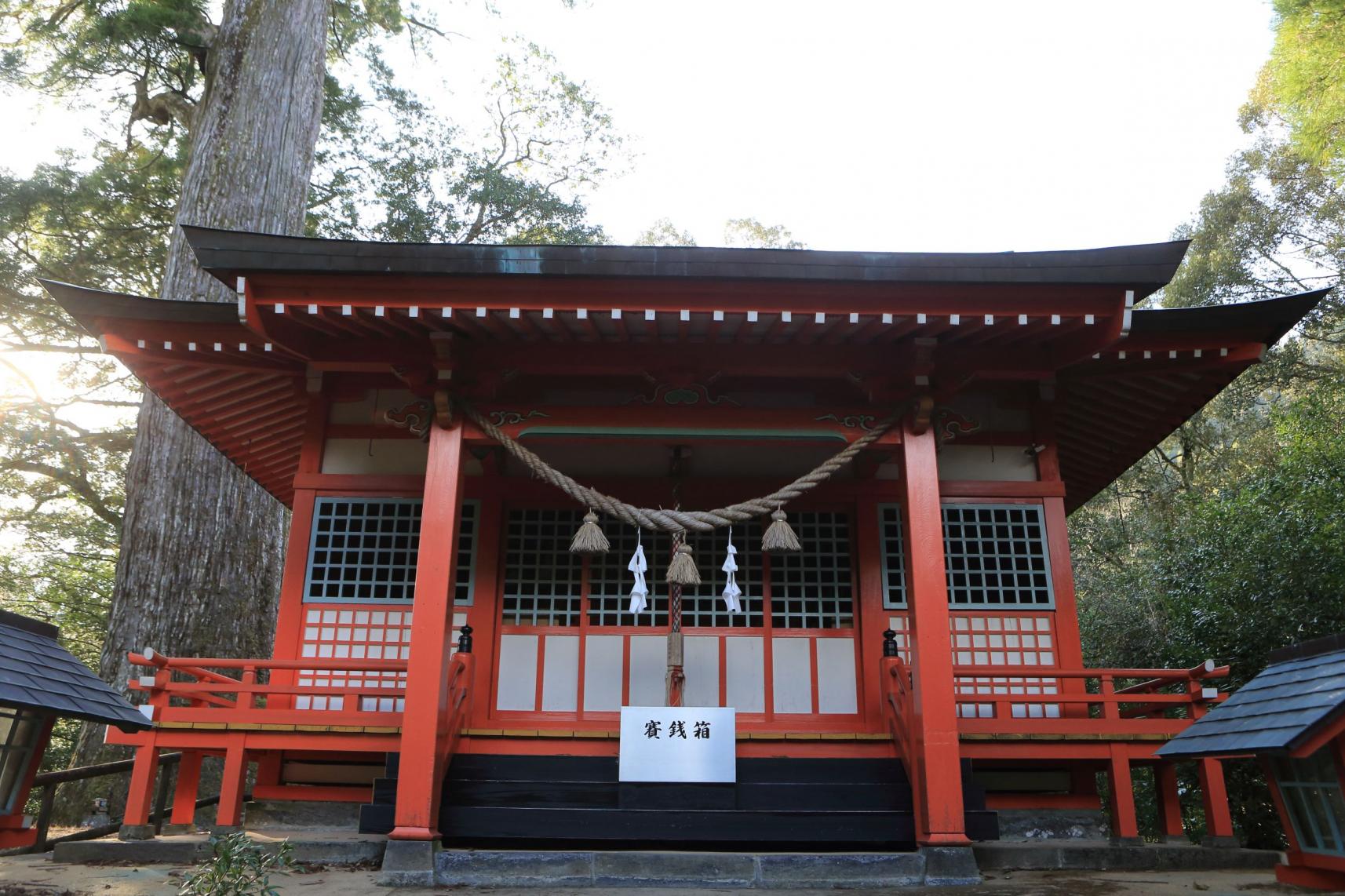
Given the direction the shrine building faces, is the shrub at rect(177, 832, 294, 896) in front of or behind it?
in front

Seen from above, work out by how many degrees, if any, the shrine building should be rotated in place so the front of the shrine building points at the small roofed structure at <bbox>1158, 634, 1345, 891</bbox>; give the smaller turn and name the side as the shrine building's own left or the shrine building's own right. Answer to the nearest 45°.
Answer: approximately 45° to the shrine building's own left

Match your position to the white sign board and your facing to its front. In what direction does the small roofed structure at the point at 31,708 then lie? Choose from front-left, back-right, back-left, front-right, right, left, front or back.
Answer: front-right

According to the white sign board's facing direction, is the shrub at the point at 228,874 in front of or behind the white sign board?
in front

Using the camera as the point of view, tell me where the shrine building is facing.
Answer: facing the viewer

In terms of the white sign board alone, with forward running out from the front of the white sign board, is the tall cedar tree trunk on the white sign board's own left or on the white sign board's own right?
on the white sign board's own right

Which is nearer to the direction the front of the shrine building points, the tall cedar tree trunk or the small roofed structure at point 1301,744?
the small roofed structure

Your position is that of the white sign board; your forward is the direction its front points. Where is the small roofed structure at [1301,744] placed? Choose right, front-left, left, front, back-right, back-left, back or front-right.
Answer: front-left
